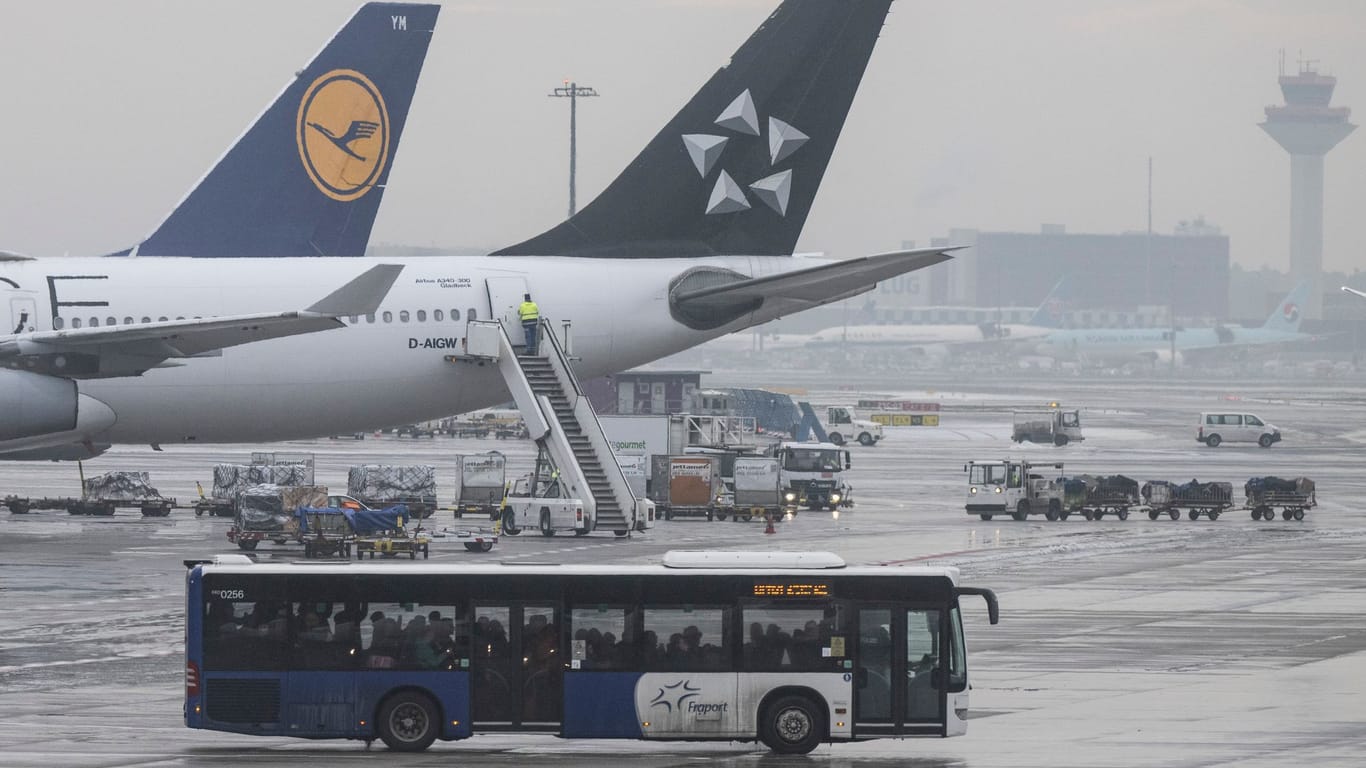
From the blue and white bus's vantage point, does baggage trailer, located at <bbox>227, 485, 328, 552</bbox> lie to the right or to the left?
on its left

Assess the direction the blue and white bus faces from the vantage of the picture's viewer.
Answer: facing to the right of the viewer
